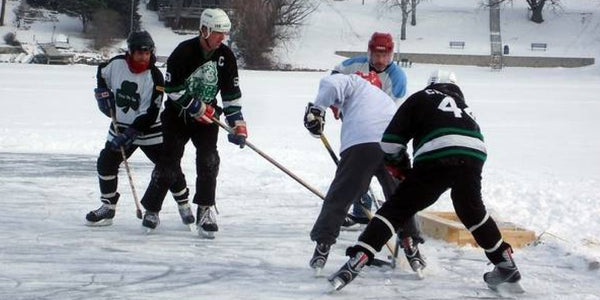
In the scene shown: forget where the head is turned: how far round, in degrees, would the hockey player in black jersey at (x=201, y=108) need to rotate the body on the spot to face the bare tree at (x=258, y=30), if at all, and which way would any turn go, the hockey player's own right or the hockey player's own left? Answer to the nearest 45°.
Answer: approximately 135° to the hockey player's own left

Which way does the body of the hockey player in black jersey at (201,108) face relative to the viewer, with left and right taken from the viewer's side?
facing the viewer and to the right of the viewer

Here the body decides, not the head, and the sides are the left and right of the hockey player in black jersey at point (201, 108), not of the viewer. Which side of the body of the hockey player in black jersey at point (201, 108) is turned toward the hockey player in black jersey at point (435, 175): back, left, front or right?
front

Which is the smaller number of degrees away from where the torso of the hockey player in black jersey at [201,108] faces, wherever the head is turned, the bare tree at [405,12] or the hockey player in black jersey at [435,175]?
the hockey player in black jersey

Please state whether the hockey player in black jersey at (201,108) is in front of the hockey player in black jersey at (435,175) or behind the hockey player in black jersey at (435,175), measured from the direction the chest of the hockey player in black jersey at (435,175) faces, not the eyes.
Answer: in front

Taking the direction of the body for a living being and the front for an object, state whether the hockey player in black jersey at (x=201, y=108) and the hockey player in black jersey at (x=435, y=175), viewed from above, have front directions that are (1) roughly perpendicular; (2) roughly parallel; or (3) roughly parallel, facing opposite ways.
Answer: roughly parallel, facing opposite ways

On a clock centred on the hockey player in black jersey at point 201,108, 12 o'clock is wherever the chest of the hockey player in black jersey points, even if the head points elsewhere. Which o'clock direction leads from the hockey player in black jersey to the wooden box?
The wooden box is roughly at 11 o'clock from the hockey player in black jersey.

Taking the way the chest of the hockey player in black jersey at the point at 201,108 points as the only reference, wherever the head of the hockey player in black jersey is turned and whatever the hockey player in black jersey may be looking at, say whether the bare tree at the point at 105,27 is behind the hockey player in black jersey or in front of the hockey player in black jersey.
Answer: behind

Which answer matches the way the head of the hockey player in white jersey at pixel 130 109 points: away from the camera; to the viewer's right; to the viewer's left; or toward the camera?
toward the camera

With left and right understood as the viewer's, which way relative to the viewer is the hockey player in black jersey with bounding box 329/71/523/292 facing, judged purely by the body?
facing away from the viewer and to the left of the viewer

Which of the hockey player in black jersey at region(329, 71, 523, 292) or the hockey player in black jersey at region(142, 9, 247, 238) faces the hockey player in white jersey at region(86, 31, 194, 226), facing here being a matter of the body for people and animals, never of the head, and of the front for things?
the hockey player in black jersey at region(329, 71, 523, 292)

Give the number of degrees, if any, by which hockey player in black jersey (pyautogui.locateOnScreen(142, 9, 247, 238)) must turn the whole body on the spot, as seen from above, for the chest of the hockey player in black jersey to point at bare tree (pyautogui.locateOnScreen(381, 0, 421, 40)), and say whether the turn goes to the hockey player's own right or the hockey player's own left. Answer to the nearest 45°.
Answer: approximately 135° to the hockey player's own left

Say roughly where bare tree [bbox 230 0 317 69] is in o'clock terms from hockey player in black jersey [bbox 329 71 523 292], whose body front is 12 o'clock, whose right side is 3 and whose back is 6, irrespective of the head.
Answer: The bare tree is roughly at 1 o'clock from the hockey player in black jersey.

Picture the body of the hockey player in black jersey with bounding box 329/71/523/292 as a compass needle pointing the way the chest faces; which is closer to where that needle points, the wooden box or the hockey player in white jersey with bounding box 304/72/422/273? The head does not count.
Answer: the hockey player in white jersey
